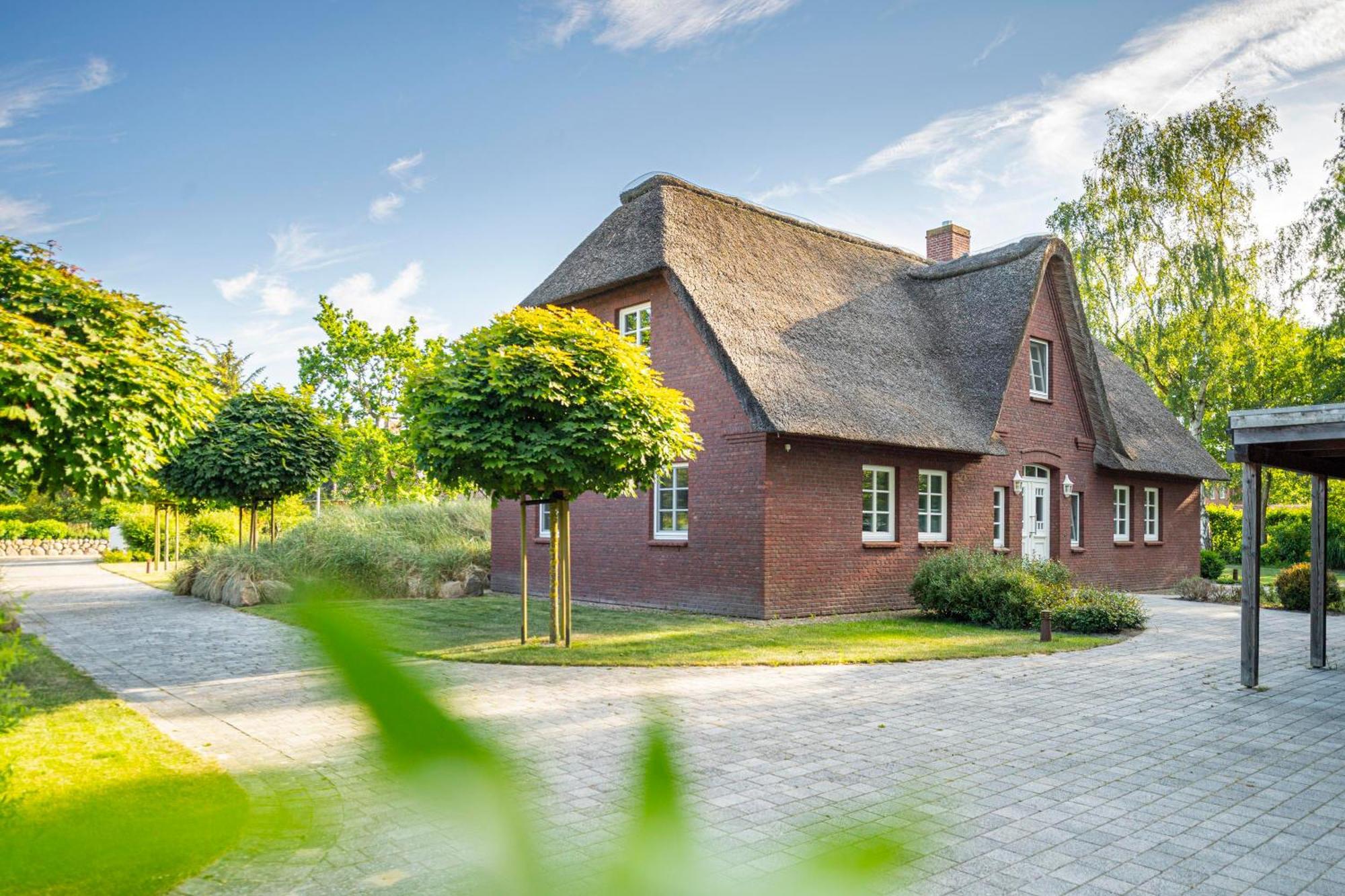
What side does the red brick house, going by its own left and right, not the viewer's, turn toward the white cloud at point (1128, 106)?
left

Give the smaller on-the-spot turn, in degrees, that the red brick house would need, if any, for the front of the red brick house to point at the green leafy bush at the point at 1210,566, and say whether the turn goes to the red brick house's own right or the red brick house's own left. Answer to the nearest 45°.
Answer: approximately 90° to the red brick house's own left

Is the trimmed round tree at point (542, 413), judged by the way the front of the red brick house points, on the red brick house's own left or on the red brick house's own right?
on the red brick house's own right

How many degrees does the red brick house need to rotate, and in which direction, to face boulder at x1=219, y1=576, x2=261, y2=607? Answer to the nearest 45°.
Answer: approximately 135° to its right

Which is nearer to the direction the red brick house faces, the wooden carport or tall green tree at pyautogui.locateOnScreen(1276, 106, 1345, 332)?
the wooden carport

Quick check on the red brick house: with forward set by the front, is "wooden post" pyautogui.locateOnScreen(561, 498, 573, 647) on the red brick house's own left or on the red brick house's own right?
on the red brick house's own right

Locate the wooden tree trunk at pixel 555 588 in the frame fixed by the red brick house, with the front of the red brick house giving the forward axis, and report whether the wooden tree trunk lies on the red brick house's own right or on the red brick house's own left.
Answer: on the red brick house's own right

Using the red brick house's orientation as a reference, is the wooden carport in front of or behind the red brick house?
in front

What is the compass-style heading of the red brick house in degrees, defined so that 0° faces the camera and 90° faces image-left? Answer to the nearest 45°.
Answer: approximately 315°
